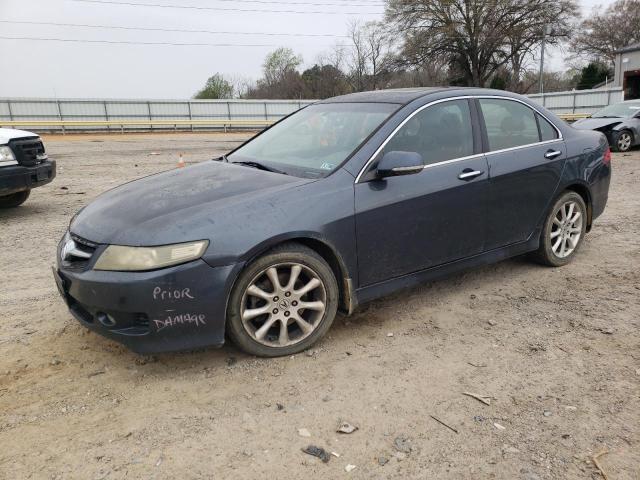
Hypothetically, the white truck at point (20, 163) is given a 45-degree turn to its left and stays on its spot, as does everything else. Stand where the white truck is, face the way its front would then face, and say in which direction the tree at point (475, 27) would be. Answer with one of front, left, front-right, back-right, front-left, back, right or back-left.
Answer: front-left

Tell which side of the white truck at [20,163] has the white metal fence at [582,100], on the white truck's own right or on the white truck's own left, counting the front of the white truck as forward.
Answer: on the white truck's own left

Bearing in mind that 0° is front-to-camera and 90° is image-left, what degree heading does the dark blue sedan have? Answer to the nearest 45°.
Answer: approximately 45°

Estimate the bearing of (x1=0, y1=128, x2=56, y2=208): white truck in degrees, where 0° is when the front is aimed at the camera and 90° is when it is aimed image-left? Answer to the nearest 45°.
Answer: approximately 315°

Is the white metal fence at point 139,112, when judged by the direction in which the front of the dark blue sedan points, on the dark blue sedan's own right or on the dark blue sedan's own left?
on the dark blue sedan's own right

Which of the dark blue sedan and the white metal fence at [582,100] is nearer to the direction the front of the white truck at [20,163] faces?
the dark blue sedan

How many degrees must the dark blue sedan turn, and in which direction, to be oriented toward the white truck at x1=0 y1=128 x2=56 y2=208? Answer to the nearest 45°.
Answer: approximately 90° to its right

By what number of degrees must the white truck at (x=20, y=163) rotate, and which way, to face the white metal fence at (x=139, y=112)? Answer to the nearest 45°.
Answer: approximately 135° to its left
